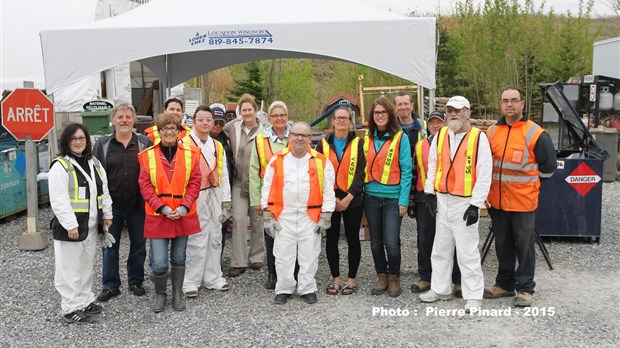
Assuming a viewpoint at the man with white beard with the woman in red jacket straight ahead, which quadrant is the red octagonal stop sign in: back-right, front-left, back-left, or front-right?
front-right

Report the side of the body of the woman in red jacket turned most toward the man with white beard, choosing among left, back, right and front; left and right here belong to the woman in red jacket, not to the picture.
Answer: left

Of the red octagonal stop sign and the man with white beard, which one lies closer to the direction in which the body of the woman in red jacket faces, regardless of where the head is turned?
the man with white beard

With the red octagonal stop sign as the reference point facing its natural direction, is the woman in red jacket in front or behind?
in front

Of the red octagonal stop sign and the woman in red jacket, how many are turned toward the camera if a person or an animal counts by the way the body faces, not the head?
2

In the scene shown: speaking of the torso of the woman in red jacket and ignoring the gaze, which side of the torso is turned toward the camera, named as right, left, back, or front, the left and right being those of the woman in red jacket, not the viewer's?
front

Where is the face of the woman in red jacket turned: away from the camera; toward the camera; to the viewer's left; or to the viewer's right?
toward the camera

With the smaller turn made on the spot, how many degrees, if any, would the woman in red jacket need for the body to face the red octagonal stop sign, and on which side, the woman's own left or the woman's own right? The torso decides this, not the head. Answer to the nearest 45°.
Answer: approximately 135° to the woman's own right

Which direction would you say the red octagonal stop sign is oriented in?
toward the camera

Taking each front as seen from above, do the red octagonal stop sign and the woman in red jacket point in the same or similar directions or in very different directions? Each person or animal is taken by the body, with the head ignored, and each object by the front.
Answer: same or similar directions

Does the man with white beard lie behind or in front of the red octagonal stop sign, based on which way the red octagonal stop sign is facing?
in front
